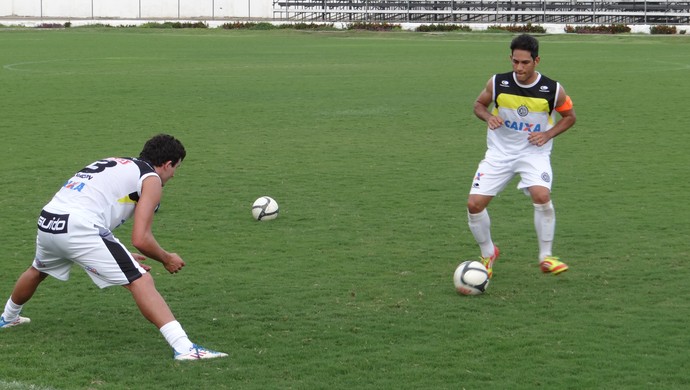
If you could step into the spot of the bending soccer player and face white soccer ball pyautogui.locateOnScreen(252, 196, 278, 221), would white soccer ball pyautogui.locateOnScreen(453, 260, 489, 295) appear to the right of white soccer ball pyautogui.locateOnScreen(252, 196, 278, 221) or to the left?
right

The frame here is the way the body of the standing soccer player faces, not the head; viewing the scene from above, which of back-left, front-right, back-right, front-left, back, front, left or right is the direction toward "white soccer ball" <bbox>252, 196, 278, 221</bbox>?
back-right

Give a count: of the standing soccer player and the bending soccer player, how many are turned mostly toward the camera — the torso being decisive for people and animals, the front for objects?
1

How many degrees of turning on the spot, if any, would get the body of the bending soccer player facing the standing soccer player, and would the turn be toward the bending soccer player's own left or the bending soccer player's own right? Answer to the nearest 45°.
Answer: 0° — they already face them

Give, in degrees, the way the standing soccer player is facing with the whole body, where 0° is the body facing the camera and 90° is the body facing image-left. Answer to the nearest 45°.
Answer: approximately 0°

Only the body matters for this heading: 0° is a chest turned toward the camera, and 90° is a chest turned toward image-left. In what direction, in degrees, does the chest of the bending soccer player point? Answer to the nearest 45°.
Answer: approximately 225°
